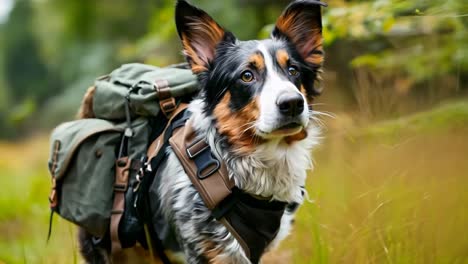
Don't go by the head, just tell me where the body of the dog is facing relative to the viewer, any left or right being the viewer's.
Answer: facing the viewer and to the right of the viewer
